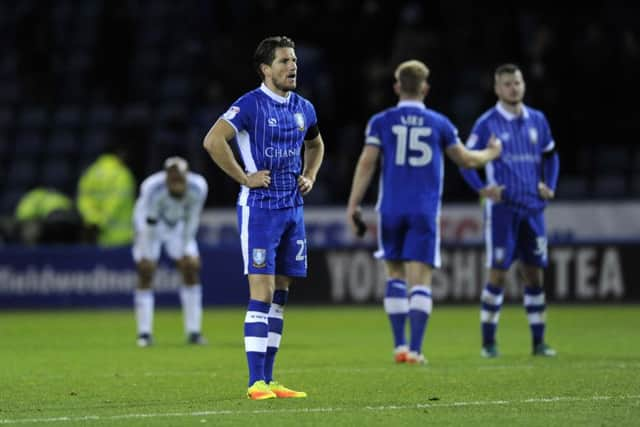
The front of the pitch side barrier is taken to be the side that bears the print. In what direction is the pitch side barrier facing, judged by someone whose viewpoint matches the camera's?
facing the viewer

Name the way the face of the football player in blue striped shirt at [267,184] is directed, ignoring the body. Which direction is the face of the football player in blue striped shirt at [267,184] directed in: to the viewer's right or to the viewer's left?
to the viewer's right

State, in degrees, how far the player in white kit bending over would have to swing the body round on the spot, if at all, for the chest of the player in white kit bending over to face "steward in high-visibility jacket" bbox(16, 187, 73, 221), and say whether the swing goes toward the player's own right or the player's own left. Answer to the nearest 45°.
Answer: approximately 180°

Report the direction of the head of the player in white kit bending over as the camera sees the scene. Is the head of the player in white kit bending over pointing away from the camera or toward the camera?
toward the camera

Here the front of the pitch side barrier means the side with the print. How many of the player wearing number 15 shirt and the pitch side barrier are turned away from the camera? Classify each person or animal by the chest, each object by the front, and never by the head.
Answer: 1

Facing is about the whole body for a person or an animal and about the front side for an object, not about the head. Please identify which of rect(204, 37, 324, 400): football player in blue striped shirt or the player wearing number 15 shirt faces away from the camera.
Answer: the player wearing number 15 shirt

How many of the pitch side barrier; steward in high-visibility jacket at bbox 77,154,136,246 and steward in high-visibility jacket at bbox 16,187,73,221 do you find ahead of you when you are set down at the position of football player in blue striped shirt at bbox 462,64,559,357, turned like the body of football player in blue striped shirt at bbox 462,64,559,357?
0

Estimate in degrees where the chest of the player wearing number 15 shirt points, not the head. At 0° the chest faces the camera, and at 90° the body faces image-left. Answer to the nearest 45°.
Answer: approximately 180°

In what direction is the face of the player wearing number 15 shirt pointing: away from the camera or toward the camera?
away from the camera

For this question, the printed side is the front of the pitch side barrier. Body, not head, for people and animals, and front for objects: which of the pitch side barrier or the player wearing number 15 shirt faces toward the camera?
the pitch side barrier

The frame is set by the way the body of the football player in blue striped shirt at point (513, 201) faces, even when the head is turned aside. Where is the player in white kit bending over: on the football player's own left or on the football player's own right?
on the football player's own right

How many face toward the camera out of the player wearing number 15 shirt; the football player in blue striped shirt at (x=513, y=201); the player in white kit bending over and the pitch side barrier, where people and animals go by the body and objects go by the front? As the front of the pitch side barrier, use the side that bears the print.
3

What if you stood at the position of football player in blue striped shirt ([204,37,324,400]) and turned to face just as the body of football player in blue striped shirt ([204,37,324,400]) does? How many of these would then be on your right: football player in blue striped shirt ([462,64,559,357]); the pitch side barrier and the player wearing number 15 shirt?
0

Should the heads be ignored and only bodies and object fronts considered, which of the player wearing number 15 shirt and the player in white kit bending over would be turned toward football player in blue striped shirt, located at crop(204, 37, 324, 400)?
the player in white kit bending over

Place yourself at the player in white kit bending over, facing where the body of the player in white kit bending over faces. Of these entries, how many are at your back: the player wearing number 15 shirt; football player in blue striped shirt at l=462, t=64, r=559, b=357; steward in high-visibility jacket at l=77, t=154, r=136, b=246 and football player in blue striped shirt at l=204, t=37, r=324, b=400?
1

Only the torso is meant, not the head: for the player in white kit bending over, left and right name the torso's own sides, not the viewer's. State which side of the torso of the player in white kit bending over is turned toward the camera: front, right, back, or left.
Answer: front

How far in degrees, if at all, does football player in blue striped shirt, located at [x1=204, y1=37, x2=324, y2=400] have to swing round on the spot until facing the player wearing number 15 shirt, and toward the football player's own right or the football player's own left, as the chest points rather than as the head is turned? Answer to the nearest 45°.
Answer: approximately 90° to the football player's own left

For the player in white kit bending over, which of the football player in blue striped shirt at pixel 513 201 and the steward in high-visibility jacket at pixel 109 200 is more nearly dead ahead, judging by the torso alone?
the football player in blue striped shirt

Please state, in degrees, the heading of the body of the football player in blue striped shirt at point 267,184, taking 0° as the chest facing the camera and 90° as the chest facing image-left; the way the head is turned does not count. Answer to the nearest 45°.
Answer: approximately 315°

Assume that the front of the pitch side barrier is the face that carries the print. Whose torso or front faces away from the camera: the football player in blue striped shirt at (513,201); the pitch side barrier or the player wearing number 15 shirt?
the player wearing number 15 shirt

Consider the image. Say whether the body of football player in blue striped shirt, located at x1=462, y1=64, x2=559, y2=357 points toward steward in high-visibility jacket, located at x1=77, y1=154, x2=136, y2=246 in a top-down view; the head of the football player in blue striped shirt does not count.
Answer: no
